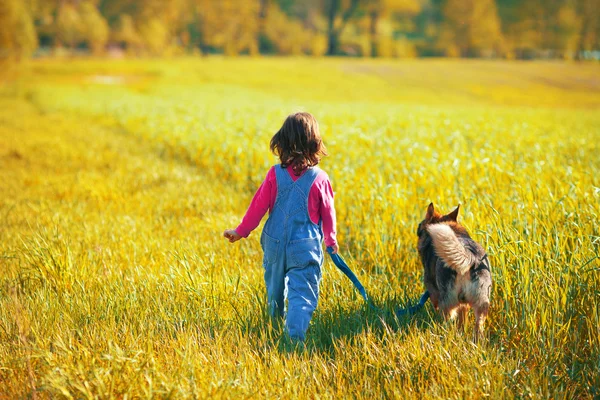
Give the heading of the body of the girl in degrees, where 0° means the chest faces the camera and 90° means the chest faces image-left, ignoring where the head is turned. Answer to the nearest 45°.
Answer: approximately 180°

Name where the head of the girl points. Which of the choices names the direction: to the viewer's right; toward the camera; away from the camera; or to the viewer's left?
away from the camera

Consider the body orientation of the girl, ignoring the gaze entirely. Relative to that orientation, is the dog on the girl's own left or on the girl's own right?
on the girl's own right
